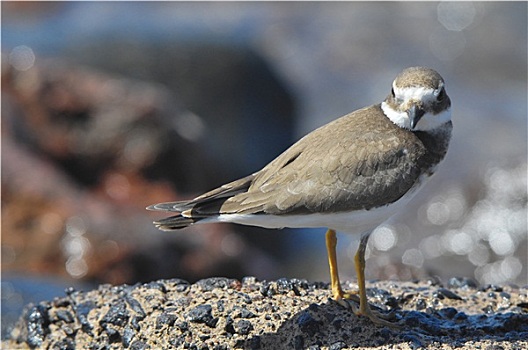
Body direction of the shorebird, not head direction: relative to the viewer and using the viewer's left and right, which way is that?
facing to the right of the viewer
